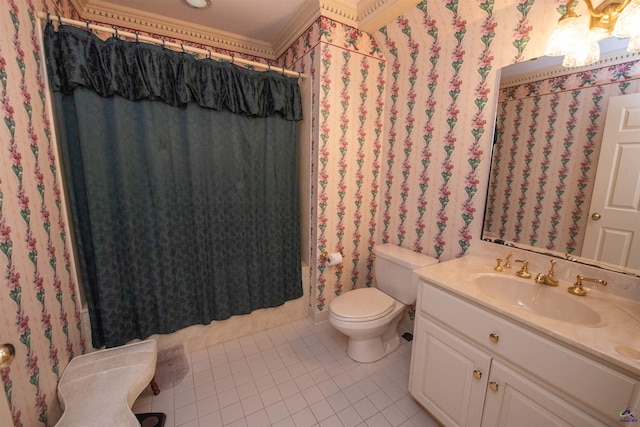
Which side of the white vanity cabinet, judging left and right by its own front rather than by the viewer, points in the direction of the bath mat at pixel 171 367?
front

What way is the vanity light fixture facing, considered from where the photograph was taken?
facing the viewer and to the left of the viewer

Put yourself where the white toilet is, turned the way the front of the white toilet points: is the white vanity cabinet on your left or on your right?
on your left

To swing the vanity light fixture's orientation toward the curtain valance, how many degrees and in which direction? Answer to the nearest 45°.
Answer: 0° — it already faces it

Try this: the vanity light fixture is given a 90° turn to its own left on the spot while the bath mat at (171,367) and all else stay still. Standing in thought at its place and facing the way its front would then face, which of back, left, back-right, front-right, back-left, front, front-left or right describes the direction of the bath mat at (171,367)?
right

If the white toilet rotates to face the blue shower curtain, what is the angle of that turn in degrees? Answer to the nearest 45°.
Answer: approximately 45° to its right

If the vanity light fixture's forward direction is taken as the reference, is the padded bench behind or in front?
in front

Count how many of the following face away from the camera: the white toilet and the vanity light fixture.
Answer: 0

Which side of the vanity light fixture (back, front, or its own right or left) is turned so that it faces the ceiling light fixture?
front

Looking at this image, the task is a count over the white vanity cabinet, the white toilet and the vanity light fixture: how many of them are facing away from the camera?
0

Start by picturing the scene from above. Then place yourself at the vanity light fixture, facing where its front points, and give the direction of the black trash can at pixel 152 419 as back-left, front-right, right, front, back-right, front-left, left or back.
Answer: front

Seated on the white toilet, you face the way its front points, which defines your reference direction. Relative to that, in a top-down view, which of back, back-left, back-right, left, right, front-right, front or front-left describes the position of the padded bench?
front

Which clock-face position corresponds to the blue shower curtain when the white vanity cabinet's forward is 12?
The blue shower curtain is roughly at 1 o'clock from the white vanity cabinet.
